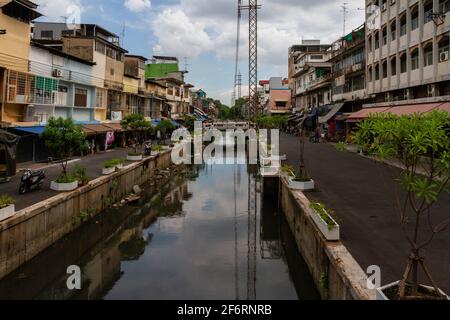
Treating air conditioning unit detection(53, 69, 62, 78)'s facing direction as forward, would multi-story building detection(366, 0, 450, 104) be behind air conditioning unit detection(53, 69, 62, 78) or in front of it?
in front

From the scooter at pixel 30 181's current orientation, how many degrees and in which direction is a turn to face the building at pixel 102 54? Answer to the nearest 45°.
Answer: approximately 135° to its right

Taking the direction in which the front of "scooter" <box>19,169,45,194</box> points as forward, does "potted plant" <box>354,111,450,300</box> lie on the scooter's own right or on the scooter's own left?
on the scooter's own left

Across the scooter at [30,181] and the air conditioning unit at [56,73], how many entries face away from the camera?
0

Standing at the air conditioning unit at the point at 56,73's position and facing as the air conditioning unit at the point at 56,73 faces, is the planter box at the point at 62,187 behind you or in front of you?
in front

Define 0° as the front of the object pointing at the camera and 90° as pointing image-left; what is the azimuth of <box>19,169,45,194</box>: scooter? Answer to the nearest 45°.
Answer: approximately 45°

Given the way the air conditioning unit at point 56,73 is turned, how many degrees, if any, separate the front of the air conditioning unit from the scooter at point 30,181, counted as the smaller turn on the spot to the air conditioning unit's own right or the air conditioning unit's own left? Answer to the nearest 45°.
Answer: approximately 45° to the air conditioning unit's own right
